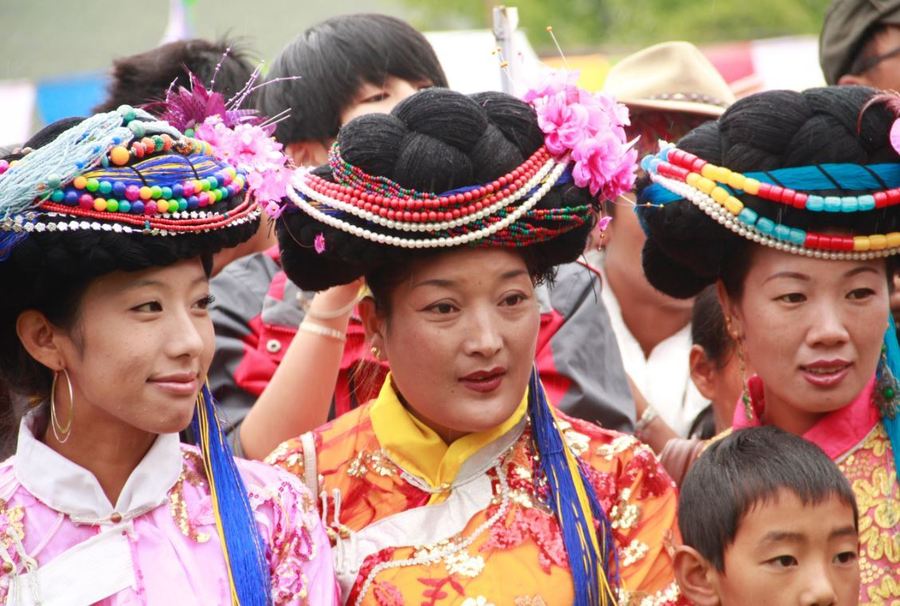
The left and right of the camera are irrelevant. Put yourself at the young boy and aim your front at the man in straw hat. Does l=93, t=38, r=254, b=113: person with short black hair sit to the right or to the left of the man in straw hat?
left

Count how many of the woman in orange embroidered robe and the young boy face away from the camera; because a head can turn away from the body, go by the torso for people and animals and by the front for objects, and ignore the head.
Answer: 0

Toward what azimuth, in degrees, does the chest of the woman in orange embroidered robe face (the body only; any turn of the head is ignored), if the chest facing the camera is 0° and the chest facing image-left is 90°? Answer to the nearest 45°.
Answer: approximately 315°

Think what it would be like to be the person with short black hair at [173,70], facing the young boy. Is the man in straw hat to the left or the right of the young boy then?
left

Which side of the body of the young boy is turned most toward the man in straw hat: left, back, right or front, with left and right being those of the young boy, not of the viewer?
back

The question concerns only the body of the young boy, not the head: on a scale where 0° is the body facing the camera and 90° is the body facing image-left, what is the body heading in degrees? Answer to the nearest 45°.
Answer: approximately 315°

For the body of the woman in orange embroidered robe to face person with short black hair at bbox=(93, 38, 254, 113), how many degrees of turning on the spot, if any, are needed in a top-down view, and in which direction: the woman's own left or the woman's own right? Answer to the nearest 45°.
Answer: approximately 180°

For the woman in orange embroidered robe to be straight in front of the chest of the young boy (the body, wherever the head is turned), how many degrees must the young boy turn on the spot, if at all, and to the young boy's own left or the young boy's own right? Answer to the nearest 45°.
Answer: approximately 135° to the young boy's own right
